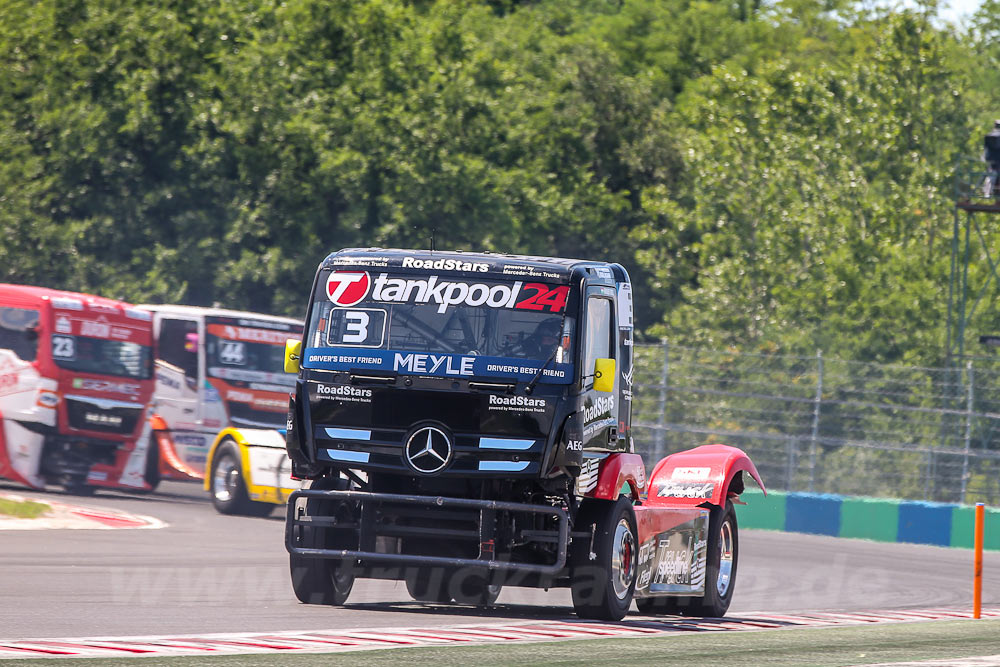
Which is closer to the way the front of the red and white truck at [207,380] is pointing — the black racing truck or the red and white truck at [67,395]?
the black racing truck

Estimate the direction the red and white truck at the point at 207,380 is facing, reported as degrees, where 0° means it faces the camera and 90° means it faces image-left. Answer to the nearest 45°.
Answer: approximately 315°

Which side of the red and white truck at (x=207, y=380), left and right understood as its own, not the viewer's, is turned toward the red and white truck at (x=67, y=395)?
right

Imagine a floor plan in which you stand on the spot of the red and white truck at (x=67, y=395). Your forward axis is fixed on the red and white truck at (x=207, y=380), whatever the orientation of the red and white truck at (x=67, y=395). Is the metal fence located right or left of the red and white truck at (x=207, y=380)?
right

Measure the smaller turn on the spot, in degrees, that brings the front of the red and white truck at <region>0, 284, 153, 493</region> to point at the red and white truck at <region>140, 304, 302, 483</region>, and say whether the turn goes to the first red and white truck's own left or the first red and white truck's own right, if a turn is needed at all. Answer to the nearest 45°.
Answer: approximately 90° to the first red and white truck's own left

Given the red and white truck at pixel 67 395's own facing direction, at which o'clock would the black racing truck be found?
The black racing truck is roughly at 1 o'clock from the red and white truck.

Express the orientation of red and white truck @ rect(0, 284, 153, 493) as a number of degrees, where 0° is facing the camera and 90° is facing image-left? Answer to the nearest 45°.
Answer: approximately 315°

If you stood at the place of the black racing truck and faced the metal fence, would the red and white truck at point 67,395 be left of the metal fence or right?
left
